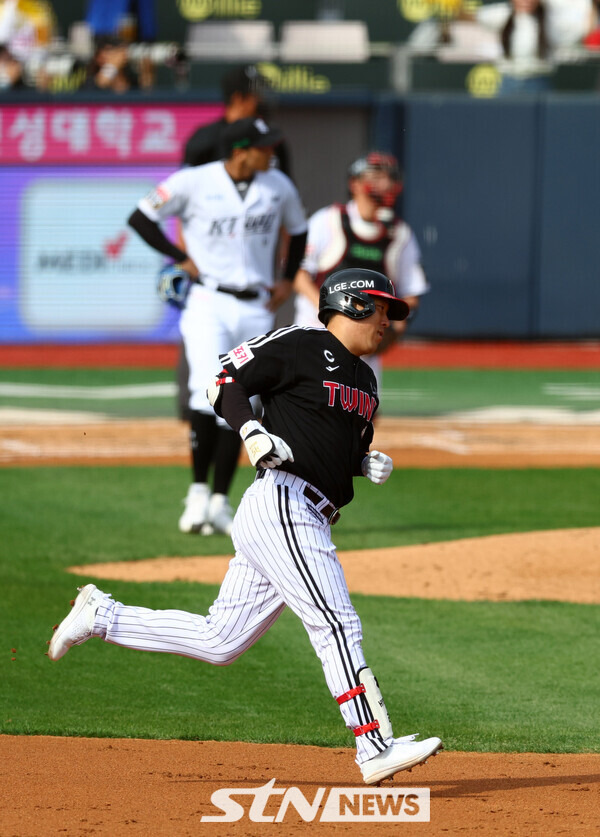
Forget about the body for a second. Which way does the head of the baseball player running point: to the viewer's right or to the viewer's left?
to the viewer's right

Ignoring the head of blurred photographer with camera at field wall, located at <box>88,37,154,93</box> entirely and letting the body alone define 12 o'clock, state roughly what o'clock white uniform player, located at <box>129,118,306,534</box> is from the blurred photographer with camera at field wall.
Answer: The white uniform player is roughly at 12 o'clock from the blurred photographer with camera at field wall.

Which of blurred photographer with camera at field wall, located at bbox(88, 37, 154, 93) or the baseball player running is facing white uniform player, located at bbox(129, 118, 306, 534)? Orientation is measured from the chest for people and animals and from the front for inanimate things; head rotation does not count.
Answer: the blurred photographer with camera at field wall

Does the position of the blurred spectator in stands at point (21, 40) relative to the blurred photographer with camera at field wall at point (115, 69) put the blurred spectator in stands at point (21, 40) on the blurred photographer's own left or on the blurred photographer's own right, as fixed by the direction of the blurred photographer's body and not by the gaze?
on the blurred photographer's own right

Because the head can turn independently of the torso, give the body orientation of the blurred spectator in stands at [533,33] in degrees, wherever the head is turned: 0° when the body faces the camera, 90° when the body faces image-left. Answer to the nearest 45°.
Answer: approximately 0°

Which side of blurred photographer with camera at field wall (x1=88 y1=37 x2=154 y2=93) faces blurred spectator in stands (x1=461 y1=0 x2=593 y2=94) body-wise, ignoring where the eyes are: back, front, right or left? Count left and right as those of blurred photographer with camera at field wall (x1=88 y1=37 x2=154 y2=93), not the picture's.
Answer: left

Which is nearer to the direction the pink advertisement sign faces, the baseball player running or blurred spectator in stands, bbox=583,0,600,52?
the baseball player running

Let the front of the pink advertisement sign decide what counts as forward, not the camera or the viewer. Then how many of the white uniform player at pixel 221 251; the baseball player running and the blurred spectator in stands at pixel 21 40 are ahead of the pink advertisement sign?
2

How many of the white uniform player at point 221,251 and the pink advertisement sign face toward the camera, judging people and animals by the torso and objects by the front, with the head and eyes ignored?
2

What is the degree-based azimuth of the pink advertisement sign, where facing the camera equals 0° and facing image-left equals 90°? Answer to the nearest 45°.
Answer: approximately 0°

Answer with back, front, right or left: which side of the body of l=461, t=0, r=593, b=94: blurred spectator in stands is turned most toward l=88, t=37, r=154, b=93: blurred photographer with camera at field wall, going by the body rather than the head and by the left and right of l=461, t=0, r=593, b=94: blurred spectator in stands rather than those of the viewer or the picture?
right

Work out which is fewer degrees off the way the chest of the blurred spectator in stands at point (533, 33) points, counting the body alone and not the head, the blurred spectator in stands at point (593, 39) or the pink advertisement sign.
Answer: the pink advertisement sign

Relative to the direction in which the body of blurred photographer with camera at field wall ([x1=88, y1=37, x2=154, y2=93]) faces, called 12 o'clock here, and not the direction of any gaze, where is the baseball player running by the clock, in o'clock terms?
The baseball player running is roughly at 12 o'clock from the blurred photographer with camera at field wall.
